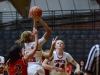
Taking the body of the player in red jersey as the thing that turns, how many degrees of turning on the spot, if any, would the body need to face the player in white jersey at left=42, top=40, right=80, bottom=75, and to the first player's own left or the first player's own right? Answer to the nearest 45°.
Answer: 0° — they already face them

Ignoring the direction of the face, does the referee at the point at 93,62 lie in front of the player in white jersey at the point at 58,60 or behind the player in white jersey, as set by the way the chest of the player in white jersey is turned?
in front

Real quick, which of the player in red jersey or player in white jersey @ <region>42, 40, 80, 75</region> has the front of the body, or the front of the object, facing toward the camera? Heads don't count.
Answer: the player in white jersey

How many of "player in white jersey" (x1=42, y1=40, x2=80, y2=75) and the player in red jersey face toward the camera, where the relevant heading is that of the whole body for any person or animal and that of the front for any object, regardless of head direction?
1

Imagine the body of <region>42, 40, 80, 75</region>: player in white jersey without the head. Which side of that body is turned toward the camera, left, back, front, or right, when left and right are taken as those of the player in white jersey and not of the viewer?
front

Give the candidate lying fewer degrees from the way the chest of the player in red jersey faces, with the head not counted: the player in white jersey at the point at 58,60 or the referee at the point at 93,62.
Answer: the player in white jersey

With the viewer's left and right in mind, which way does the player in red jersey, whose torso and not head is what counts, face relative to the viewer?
facing away from the viewer and to the right of the viewer
